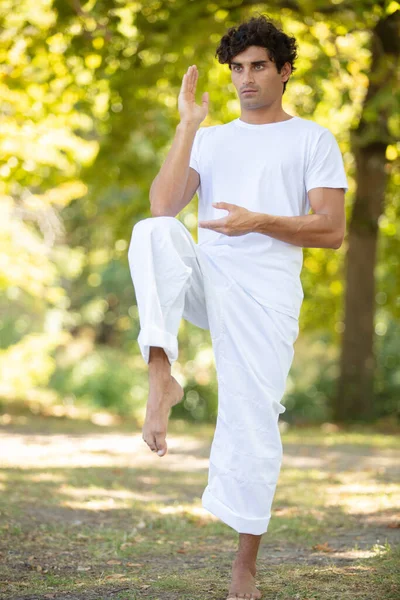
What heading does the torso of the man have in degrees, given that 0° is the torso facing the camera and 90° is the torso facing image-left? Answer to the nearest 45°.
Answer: approximately 45°

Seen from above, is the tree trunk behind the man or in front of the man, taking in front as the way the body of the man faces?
behind
